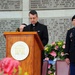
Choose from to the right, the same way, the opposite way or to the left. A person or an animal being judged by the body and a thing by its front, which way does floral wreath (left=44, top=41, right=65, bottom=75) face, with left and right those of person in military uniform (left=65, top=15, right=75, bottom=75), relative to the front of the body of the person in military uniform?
the same way

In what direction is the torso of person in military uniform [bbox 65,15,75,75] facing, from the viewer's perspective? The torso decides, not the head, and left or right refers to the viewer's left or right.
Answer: facing the viewer

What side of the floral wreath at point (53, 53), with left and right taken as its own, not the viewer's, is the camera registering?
front

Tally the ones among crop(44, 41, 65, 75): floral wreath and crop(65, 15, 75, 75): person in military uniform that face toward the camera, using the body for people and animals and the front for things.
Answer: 2

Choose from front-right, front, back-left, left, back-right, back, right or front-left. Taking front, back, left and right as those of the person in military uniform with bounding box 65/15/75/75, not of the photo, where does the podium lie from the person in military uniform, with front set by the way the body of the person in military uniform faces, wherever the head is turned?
front-right
